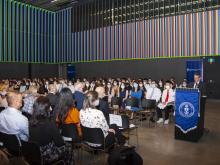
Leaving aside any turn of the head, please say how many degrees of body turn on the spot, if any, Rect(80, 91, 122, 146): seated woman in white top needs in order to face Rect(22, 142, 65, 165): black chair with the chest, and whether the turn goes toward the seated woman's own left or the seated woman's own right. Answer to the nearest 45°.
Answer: approximately 180°

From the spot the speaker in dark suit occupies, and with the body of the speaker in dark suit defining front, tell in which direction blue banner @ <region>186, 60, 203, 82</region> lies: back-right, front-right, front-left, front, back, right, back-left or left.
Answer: back-right

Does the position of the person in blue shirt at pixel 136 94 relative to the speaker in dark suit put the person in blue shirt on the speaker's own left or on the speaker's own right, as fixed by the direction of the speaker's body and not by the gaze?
on the speaker's own right

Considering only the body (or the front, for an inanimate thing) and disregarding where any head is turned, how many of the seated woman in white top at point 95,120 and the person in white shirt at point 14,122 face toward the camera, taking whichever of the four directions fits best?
0

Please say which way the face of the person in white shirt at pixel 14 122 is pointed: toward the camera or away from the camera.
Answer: away from the camera

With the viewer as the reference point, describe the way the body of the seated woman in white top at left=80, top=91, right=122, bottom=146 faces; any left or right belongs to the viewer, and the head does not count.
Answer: facing away from the viewer and to the right of the viewer

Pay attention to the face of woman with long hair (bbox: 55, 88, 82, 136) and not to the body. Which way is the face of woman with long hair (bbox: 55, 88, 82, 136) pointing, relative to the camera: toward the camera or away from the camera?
away from the camera

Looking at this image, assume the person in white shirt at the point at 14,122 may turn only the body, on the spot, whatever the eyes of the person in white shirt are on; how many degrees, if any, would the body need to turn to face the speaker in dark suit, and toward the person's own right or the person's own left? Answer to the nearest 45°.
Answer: approximately 45° to the person's own right

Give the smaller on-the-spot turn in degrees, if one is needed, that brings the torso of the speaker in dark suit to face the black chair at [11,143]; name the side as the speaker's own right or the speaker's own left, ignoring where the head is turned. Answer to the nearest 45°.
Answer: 0° — they already face it

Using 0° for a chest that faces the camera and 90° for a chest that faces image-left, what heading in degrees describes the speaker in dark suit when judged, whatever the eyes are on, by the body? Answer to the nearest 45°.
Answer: approximately 45°

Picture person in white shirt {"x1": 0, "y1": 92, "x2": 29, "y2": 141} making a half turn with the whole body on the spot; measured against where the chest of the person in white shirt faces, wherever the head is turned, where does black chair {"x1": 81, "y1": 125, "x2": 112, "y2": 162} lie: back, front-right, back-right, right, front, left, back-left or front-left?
back-left

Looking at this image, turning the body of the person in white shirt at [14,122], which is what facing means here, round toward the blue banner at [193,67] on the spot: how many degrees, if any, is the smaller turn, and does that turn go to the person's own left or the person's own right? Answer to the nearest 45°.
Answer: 0° — they already face it

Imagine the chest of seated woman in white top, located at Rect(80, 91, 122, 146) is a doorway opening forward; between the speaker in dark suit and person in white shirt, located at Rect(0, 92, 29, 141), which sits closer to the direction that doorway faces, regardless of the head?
the speaker in dark suit

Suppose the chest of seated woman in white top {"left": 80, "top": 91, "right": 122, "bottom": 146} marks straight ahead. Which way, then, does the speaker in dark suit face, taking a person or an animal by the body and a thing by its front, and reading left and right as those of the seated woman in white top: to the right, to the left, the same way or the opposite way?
the opposite way

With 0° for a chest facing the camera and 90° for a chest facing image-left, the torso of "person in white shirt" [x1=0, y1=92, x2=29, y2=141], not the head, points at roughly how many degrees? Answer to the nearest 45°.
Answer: approximately 225°

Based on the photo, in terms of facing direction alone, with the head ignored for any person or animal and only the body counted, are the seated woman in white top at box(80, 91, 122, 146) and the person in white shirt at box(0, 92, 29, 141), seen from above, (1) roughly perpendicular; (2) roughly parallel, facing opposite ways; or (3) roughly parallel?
roughly parallel
